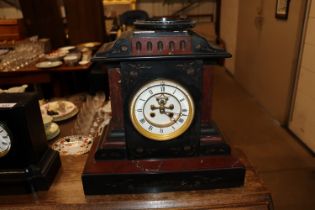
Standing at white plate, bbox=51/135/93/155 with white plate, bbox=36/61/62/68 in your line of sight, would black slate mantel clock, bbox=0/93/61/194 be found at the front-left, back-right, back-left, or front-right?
back-left

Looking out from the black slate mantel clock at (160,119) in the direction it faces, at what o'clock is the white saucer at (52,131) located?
The white saucer is roughly at 4 o'clock from the black slate mantel clock.

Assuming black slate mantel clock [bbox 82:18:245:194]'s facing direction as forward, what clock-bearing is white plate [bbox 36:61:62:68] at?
The white plate is roughly at 5 o'clock from the black slate mantel clock.

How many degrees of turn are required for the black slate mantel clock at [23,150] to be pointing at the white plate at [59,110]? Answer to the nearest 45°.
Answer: approximately 180°

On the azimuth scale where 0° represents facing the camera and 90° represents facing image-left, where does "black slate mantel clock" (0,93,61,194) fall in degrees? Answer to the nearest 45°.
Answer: approximately 0°

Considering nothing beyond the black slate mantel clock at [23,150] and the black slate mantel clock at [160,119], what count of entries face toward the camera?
2
